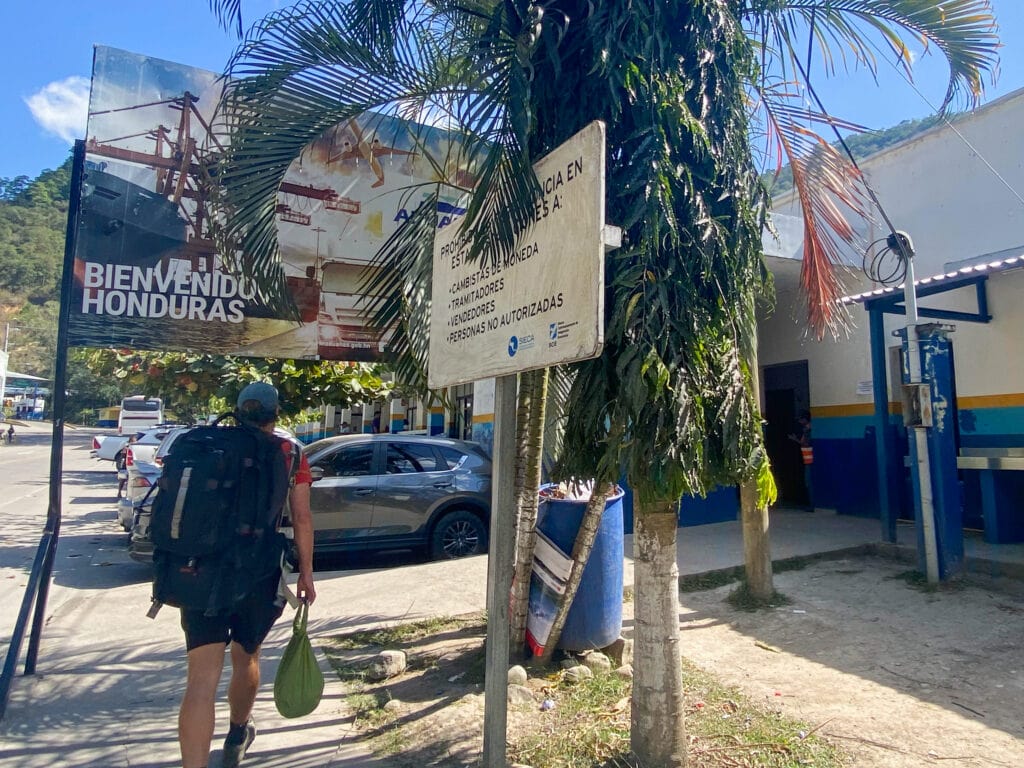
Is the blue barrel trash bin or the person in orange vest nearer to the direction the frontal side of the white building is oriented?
the blue barrel trash bin

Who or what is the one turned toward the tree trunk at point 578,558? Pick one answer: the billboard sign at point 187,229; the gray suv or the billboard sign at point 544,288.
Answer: the billboard sign at point 187,229

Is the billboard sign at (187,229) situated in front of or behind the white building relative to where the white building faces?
in front

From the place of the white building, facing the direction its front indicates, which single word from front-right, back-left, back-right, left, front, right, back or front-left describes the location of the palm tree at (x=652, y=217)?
front-left

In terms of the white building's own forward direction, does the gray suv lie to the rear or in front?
in front

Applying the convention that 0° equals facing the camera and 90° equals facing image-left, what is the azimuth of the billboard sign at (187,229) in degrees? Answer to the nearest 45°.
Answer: approximately 315°

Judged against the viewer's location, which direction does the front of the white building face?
facing the viewer and to the left of the viewer

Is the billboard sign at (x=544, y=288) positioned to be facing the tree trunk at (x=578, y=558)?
no

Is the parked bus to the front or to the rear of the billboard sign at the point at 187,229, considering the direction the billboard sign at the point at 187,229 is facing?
to the rear
